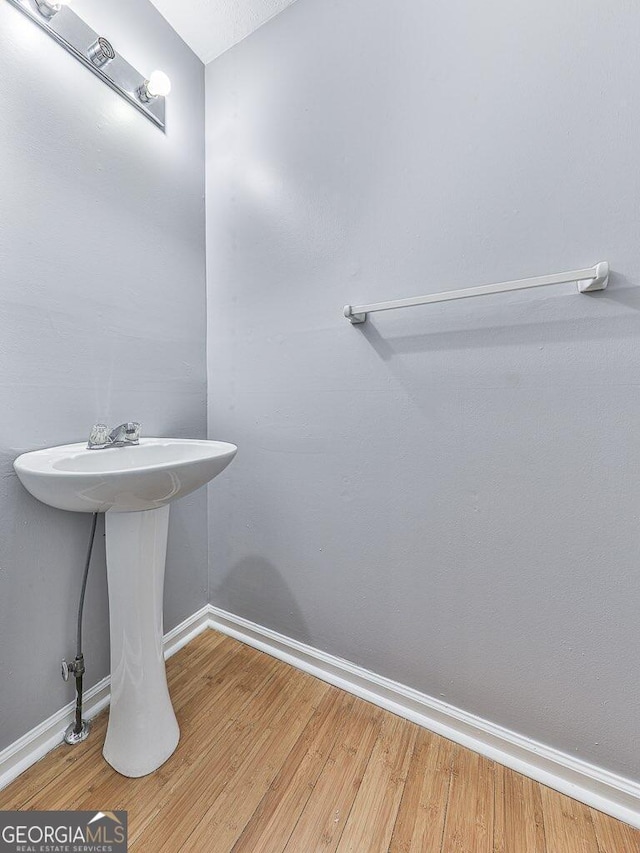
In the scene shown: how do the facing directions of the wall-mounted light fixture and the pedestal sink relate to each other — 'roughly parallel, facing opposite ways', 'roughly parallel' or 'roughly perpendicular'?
roughly parallel

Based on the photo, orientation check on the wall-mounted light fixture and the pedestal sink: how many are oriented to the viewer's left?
0

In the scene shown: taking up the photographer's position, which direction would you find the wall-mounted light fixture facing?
facing the viewer and to the right of the viewer
